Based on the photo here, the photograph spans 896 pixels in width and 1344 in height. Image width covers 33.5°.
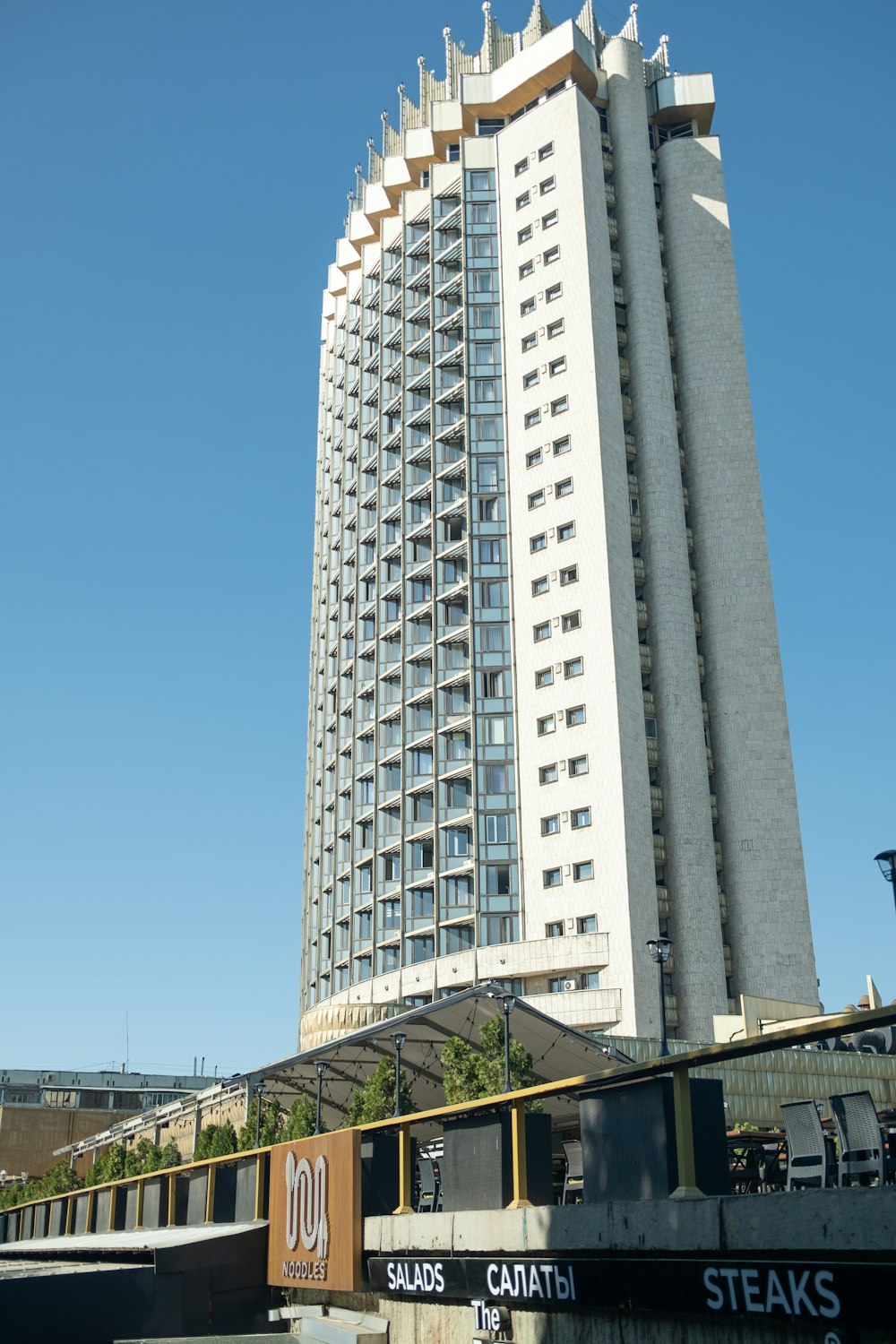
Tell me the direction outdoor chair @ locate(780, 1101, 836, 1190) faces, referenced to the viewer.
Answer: facing away from the viewer and to the right of the viewer

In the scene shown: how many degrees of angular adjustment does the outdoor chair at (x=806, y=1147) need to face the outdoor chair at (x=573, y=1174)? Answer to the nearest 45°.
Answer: approximately 90° to its left

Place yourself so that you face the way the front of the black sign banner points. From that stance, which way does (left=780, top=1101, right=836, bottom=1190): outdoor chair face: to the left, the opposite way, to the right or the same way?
the opposite way

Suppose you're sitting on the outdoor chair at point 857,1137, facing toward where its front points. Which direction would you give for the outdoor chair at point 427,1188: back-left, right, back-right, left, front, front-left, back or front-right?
left

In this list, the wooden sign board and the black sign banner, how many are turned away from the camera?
0

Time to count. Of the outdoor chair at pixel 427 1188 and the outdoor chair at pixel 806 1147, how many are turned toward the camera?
0

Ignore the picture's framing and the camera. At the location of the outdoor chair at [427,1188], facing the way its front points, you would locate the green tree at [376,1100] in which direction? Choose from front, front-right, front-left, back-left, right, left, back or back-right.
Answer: front-left

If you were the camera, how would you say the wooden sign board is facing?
facing the viewer and to the left of the viewer

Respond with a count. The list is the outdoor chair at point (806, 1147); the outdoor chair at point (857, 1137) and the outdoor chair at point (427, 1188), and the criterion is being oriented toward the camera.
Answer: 0

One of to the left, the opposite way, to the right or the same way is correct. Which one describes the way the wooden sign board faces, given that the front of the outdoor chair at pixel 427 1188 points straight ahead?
the opposite way

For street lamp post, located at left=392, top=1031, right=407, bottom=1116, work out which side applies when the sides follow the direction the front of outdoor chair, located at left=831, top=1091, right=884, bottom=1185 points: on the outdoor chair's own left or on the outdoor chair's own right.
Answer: on the outdoor chair's own left

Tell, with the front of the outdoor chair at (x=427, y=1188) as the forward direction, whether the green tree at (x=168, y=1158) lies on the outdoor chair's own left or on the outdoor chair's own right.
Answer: on the outdoor chair's own left

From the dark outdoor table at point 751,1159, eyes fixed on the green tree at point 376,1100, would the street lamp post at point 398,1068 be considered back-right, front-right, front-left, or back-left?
front-left

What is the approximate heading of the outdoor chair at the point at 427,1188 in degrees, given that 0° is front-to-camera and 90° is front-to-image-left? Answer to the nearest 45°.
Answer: approximately 225°

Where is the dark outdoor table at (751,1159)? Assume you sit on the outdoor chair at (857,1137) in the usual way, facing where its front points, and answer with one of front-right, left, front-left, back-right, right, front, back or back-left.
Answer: front-left

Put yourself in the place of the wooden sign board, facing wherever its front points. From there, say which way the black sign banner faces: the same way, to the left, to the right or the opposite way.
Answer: the same way

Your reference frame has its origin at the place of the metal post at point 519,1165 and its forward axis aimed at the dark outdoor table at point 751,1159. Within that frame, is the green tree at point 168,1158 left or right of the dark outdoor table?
left
